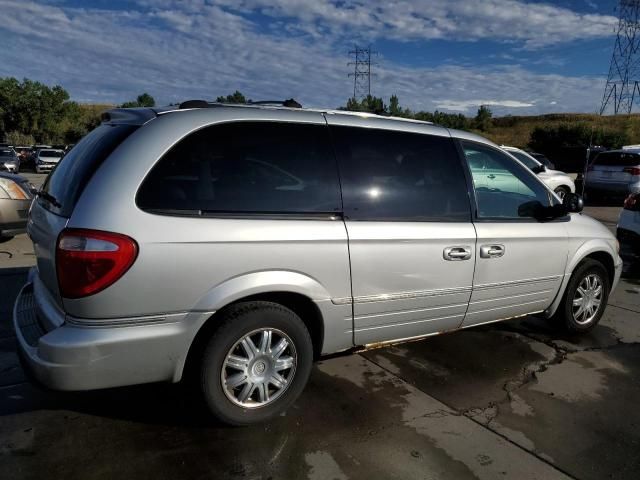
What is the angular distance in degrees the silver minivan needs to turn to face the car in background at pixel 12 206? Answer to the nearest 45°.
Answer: approximately 90° to its left

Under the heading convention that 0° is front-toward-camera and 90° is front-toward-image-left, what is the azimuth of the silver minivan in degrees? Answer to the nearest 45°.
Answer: approximately 225°

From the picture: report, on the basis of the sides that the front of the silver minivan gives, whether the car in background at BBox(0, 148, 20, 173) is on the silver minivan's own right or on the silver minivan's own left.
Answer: on the silver minivan's own left

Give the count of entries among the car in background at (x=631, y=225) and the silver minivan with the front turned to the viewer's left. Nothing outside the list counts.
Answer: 0

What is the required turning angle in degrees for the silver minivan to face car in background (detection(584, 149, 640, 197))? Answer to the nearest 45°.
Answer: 0° — it already faces it

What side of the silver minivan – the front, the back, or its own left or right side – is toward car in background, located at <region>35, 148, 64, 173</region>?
left

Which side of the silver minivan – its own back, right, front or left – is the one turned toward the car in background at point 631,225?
front
